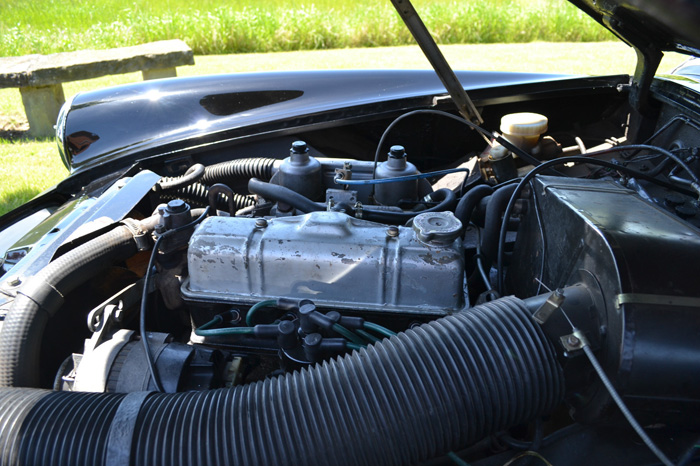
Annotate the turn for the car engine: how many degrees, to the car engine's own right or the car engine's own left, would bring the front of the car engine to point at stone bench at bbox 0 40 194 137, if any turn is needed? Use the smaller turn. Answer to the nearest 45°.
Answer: approximately 45° to the car engine's own right

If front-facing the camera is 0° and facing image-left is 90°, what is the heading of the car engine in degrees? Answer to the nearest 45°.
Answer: approximately 90°
